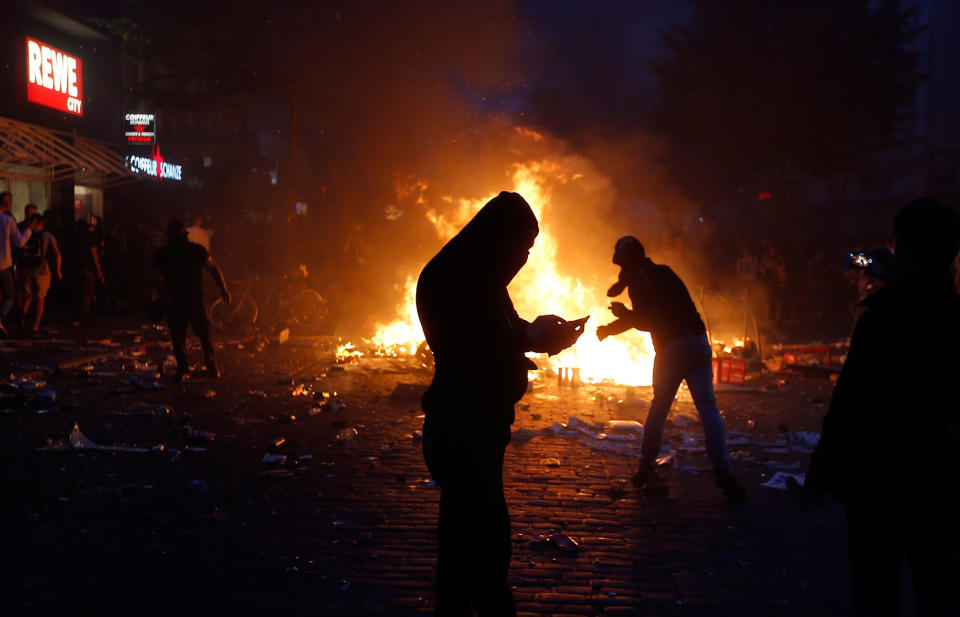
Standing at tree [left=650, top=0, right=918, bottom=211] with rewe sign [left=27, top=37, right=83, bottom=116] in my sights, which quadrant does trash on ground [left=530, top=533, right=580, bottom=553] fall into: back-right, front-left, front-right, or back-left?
front-left

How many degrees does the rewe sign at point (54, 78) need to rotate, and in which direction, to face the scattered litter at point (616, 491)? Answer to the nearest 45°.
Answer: approximately 45° to its right

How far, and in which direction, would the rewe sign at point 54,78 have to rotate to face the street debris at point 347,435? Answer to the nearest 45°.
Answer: approximately 45° to its right

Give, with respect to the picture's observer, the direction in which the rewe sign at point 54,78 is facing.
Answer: facing the viewer and to the right of the viewer

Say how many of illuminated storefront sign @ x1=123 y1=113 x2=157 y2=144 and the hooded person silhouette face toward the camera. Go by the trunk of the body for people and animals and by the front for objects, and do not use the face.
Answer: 1

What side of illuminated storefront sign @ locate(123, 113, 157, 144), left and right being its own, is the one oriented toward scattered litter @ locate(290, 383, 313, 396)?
front

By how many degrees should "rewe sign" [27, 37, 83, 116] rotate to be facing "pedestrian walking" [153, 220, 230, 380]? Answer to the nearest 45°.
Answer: approximately 45° to its right

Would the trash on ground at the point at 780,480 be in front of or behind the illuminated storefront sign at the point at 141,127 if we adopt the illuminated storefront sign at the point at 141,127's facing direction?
in front

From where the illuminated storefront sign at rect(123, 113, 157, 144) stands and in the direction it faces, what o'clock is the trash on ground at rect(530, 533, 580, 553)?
The trash on ground is roughly at 12 o'clock from the illuminated storefront sign.

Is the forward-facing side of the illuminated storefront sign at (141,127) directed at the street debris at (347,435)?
yes

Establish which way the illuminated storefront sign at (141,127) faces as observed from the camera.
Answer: facing the viewer

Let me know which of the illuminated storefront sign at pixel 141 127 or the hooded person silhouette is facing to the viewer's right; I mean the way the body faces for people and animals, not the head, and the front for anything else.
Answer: the hooded person silhouette

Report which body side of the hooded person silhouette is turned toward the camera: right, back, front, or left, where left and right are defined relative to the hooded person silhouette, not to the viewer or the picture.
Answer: right

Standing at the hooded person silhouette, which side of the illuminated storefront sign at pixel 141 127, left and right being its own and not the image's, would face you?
front

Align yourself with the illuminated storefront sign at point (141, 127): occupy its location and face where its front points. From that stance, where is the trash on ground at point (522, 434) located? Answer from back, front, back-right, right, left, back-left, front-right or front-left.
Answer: front

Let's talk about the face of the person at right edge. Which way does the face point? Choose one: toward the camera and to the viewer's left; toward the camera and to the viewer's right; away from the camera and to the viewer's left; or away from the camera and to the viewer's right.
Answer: away from the camera and to the viewer's left
